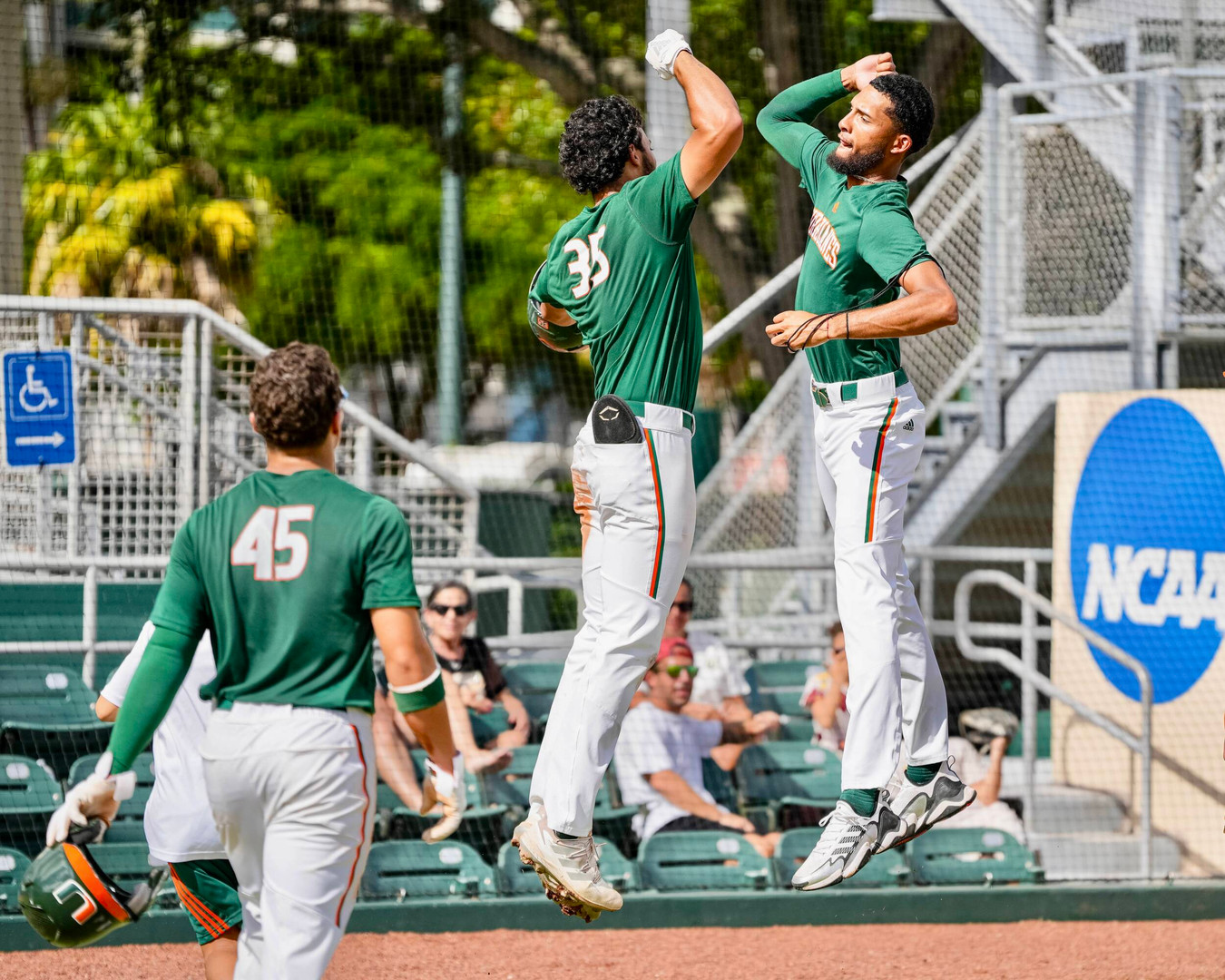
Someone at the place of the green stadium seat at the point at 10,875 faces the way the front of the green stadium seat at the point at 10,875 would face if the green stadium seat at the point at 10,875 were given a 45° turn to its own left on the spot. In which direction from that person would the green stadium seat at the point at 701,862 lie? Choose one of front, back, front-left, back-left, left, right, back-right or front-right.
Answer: front-left

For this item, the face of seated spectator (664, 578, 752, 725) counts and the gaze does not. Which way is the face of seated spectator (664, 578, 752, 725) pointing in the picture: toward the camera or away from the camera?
toward the camera

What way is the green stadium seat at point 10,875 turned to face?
toward the camera

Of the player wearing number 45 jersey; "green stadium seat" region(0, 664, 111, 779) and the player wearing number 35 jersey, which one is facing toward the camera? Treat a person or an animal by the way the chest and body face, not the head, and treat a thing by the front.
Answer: the green stadium seat

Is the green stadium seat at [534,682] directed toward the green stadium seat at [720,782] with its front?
no

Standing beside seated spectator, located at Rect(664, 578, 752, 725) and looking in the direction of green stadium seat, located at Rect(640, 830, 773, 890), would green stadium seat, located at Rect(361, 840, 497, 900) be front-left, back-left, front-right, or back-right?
front-right

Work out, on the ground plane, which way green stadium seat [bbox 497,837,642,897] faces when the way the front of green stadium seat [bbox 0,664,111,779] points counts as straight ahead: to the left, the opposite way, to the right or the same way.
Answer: the same way

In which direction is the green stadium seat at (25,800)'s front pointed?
toward the camera

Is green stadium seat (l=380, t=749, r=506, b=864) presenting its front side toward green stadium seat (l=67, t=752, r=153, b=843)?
no

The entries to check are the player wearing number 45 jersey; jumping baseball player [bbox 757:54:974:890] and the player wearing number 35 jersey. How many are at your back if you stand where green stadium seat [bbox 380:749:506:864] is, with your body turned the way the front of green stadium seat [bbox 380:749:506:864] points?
0

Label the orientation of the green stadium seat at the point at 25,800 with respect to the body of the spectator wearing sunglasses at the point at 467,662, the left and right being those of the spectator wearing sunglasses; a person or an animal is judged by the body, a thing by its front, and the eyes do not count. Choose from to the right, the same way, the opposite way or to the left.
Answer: the same way

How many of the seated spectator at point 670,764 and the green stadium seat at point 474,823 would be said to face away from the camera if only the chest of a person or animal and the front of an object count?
0

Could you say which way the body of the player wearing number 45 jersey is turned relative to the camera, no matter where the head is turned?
away from the camera

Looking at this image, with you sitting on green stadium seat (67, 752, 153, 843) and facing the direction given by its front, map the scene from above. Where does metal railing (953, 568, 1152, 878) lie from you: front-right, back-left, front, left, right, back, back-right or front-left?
left

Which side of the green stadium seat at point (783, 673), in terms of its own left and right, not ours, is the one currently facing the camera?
front

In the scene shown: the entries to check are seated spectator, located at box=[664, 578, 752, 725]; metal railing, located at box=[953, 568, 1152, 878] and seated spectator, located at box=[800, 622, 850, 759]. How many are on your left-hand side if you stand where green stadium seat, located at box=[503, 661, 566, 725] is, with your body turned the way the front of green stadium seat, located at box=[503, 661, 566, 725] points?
3

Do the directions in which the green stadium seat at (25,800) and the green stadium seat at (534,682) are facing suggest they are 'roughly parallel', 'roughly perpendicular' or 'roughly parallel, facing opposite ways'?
roughly parallel

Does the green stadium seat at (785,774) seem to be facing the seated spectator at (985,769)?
no

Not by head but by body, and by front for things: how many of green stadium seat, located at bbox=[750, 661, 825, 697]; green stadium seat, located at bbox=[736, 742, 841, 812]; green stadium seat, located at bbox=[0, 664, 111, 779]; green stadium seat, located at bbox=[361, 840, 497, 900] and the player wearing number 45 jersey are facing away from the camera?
1

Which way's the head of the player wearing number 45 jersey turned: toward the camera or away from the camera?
away from the camera
